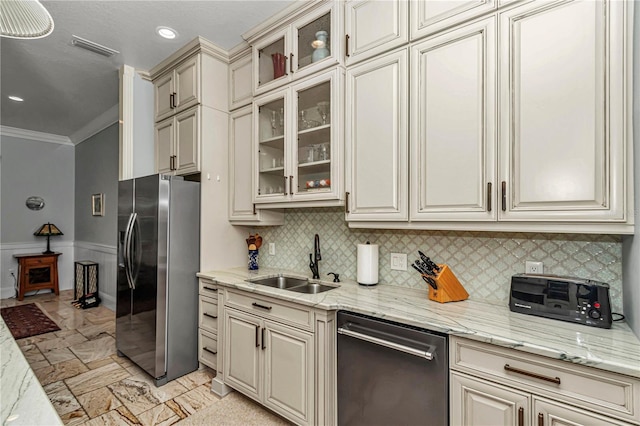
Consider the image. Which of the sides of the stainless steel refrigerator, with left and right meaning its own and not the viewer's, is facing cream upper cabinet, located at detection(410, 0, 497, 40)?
left

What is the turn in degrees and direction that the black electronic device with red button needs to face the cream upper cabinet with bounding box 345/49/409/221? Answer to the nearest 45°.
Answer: approximately 90° to its right

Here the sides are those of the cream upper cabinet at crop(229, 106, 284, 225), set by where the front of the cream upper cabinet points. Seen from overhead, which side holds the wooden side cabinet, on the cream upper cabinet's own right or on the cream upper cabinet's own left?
on the cream upper cabinet's own right

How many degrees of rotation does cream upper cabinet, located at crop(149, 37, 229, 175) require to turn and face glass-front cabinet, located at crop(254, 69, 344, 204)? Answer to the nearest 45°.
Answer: approximately 90° to its left

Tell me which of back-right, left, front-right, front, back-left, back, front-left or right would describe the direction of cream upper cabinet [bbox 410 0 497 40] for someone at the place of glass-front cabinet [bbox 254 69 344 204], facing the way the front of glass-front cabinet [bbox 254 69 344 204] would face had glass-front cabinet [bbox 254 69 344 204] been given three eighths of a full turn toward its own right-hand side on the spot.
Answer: back-right

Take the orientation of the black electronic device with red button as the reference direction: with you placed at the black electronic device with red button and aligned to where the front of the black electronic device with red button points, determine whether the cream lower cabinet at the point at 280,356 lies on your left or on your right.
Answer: on your right

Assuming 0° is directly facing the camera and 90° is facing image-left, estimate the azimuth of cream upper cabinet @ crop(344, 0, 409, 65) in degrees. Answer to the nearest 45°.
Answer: approximately 45°
